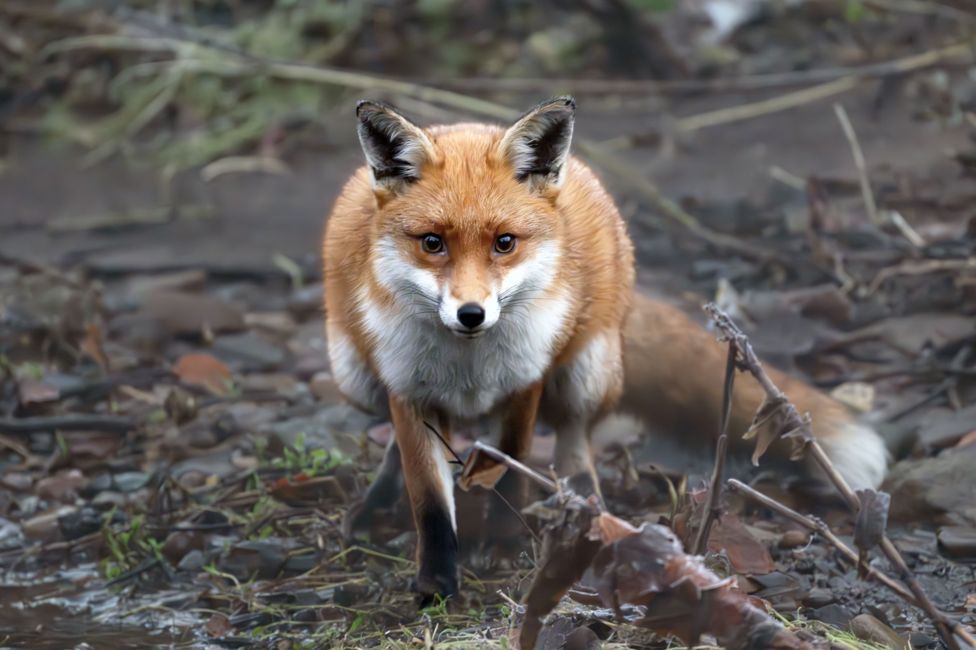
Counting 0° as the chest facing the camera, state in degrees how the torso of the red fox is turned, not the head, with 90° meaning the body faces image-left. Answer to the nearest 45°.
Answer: approximately 0°

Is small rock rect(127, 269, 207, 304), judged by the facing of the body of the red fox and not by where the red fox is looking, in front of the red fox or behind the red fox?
behind

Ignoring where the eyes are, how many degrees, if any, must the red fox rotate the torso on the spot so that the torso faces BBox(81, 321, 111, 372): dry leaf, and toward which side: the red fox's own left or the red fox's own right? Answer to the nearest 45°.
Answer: approximately 135° to the red fox's own right

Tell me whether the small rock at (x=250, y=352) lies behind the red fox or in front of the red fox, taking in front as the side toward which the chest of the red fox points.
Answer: behind

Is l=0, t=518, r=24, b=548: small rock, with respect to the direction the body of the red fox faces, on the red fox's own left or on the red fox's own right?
on the red fox's own right

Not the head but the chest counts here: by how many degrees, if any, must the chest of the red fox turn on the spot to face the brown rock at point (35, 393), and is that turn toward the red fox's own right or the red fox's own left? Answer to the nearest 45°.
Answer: approximately 135° to the red fox's own right

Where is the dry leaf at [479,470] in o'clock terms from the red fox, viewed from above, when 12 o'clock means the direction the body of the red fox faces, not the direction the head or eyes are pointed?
The dry leaf is roughly at 12 o'clock from the red fox.

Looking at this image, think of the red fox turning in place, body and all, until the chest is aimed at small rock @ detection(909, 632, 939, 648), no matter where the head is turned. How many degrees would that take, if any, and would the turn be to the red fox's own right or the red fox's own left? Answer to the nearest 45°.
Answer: approximately 45° to the red fox's own left

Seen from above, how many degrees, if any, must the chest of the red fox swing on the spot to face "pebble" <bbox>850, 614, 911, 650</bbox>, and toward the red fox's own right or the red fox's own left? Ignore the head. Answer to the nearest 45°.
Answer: approximately 45° to the red fox's own left

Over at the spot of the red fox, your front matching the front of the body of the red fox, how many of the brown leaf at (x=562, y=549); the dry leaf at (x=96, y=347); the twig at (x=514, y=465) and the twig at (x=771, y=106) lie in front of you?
2

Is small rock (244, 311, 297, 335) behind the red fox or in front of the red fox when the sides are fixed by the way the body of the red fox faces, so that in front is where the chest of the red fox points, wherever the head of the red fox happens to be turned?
behind

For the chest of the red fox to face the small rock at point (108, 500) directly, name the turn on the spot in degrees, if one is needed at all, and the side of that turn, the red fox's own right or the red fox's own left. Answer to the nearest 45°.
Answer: approximately 135° to the red fox's own right
